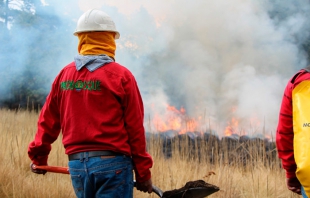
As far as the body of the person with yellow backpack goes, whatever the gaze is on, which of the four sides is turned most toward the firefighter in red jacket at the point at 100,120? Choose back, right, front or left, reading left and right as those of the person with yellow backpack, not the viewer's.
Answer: left

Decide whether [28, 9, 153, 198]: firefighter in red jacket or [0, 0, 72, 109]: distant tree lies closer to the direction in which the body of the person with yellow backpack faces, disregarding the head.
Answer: the distant tree

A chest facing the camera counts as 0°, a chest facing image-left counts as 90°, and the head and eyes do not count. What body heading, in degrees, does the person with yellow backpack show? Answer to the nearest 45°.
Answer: approximately 180°

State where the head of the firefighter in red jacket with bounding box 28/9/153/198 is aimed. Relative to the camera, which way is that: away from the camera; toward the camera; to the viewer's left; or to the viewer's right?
away from the camera

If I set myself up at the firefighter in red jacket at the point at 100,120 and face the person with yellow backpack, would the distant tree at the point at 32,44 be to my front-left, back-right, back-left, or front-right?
back-left

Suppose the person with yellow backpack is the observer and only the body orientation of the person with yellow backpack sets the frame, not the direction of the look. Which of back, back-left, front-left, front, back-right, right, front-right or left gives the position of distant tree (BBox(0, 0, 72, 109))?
front-left
